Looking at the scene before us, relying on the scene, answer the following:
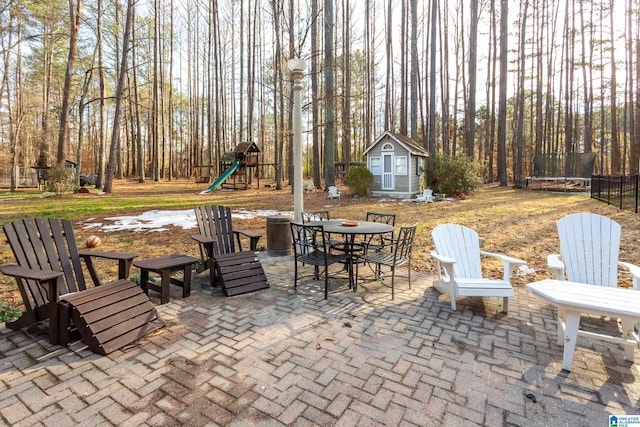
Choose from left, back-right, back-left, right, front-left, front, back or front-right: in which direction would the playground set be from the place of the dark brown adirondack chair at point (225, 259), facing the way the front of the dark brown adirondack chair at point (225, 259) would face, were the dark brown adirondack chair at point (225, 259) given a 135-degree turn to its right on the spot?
right

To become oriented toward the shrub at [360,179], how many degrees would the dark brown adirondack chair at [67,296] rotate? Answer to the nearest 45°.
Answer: approximately 90° to its left

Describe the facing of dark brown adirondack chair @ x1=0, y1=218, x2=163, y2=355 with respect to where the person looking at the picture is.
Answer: facing the viewer and to the right of the viewer

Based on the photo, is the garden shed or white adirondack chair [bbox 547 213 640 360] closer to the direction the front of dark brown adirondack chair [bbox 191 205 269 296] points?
the white adirondack chair

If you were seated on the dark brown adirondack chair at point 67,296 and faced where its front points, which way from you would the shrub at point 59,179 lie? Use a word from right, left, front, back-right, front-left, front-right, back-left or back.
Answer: back-left

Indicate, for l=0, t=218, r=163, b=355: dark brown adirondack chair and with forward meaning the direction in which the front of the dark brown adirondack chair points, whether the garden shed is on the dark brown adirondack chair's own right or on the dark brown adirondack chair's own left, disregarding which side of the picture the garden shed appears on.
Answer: on the dark brown adirondack chair's own left

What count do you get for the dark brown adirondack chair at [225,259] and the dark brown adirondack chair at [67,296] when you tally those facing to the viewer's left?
0

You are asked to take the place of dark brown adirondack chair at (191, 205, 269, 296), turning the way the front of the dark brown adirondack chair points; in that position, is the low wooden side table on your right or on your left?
on your right

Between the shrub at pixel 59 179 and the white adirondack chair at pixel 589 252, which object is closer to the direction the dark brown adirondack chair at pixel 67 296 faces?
the white adirondack chair

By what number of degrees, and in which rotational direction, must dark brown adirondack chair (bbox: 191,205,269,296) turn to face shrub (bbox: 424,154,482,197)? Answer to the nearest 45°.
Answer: approximately 90° to its left
